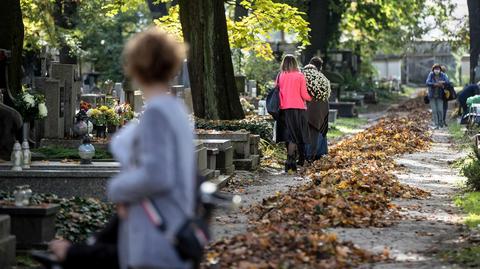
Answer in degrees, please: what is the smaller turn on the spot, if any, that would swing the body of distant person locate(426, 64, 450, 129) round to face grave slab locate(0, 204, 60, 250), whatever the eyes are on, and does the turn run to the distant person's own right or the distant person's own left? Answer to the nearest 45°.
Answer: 0° — they already face it

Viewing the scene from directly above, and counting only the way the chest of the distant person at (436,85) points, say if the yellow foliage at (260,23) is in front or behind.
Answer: in front

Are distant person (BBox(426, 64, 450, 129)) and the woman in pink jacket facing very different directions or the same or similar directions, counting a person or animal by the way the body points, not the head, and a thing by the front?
very different directions

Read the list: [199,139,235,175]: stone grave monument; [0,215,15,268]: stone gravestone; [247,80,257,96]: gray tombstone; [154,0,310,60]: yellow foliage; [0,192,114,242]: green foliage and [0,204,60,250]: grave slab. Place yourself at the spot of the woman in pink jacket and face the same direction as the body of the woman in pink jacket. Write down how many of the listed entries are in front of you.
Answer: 2

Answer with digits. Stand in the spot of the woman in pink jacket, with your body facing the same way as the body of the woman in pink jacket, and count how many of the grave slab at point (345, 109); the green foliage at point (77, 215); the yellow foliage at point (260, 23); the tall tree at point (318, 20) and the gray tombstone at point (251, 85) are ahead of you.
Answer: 4

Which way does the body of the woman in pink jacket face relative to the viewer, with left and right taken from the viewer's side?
facing away from the viewer

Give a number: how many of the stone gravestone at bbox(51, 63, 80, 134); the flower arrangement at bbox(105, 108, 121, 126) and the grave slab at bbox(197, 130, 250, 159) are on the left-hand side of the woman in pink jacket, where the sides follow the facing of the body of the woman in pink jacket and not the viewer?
3

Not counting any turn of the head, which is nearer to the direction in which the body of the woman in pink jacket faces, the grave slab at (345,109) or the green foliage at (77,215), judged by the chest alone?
the grave slab

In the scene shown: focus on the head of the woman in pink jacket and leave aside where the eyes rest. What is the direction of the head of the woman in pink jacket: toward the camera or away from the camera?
away from the camera

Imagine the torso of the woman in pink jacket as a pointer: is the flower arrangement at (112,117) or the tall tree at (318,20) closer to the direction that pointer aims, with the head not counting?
the tall tree

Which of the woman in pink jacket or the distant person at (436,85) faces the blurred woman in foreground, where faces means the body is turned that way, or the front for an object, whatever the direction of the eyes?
the distant person

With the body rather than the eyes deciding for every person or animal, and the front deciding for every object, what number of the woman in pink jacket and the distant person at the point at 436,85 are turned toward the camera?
1

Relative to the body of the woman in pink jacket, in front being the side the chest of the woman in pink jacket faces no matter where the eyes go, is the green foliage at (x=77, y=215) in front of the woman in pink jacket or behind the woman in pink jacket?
behind

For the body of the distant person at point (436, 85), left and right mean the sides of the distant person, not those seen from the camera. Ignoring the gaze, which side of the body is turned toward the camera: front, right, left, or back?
front

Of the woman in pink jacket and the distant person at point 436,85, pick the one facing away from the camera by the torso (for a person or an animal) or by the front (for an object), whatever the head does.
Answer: the woman in pink jacket

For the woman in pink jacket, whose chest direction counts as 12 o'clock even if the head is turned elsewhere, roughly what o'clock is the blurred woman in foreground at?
The blurred woman in foreground is roughly at 6 o'clock from the woman in pink jacket.

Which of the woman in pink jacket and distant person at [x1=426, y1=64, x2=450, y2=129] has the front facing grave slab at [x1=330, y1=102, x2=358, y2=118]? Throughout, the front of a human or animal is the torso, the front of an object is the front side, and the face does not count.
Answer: the woman in pink jacket

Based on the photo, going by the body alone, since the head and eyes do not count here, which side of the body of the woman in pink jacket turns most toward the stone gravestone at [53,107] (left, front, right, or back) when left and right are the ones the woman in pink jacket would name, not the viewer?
left

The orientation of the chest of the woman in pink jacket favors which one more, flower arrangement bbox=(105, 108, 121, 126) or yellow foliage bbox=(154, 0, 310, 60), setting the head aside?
the yellow foliage
